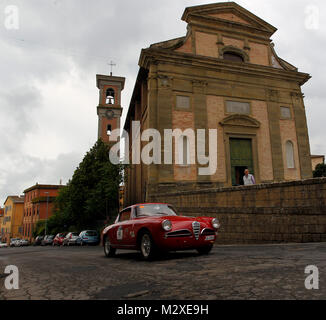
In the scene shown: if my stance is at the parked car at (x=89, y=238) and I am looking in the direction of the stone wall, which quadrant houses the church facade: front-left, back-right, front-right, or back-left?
front-left

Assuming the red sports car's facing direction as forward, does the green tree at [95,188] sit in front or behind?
behind

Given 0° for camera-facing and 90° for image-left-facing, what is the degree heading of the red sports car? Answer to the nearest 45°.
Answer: approximately 315°

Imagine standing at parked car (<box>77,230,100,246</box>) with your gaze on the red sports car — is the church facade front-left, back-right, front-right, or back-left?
front-left

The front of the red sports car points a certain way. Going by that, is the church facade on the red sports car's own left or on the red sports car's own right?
on the red sports car's own left

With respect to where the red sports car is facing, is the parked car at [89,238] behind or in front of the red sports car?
behind

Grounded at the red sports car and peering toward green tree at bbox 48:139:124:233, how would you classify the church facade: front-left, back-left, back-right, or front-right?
front-right

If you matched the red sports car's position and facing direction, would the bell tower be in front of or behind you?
behind

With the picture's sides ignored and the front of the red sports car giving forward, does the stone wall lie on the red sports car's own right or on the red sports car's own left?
on the red sports car's own left
